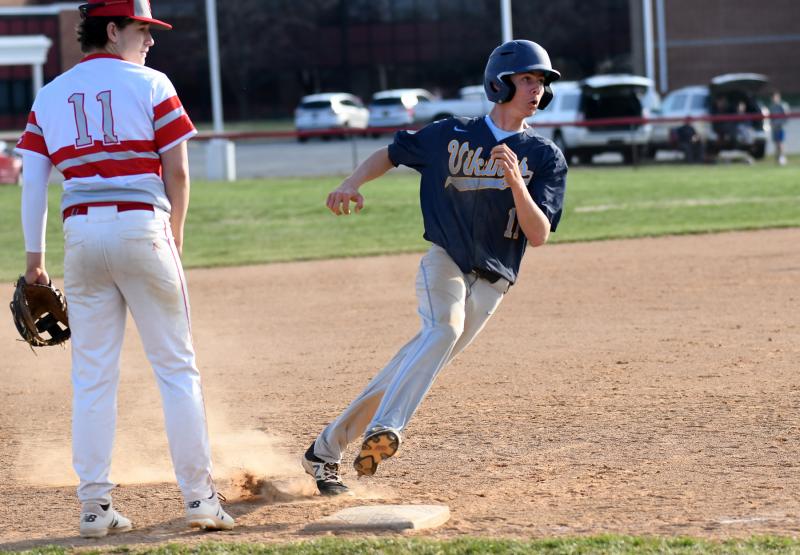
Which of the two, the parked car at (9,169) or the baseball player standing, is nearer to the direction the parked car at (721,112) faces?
the parked car

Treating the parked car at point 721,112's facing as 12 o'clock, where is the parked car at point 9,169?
the parked car at point 9,169 is roughly at 10 o'clock from the parked car at point 721,112.

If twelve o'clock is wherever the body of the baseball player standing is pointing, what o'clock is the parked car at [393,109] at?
The parked car is roughly at 11 o'clock from the baseball player standing.

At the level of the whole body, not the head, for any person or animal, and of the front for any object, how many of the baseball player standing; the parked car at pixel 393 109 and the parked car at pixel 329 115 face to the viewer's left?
0

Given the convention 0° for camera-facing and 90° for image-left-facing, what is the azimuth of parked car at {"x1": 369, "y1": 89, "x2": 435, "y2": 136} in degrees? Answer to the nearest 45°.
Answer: approximately 225°

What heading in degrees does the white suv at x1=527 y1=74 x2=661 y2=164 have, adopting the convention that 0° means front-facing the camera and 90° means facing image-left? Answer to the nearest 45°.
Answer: approximately 135°

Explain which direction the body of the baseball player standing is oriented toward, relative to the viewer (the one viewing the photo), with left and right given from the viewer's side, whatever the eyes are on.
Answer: facing away from the viewer and to the right of the viewer

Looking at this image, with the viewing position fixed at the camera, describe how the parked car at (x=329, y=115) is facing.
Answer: facing away from the viewer and to the right of the viewer

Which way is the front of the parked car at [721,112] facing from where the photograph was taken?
facing away from the viewer and to the left of the viewer

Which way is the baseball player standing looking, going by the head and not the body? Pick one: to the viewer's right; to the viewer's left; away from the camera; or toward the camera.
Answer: to the viewer's right

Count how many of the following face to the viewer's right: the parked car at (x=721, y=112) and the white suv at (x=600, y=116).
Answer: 0

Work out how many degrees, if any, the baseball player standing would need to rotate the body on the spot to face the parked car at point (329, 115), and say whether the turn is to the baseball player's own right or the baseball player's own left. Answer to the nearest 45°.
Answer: approximately 45° to the baseball player's own left
